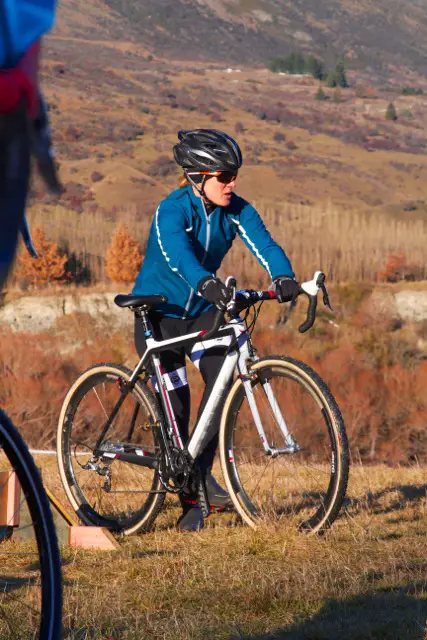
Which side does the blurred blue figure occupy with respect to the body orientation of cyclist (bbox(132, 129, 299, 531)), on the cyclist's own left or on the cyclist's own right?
on the cyclist's own right

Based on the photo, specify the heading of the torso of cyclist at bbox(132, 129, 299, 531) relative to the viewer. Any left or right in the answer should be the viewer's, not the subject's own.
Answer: facing the viewer and to the right of the viewer

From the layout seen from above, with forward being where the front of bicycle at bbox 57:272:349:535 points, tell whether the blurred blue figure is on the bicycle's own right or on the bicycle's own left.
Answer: on the bicycle's own right
